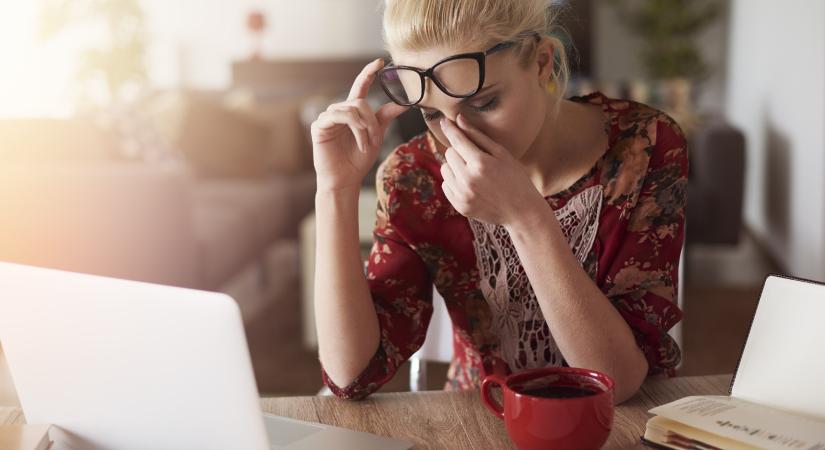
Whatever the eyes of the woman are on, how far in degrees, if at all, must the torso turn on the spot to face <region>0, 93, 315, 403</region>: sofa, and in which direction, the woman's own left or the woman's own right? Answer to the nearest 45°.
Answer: approximately 90° to the woman's own right

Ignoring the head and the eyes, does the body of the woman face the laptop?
yes

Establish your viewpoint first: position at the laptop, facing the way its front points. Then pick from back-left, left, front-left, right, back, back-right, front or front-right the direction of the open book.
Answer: front-right

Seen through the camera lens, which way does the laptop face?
facing away from the viewer and to the right of the viewer

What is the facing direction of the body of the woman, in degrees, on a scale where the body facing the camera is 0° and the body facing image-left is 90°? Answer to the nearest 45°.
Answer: approximately 45°

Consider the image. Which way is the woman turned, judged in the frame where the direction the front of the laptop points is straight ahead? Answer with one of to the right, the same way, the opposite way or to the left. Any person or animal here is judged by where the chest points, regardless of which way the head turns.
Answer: the opposite way

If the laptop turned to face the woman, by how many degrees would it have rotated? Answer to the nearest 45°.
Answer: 0° — it already faces them
